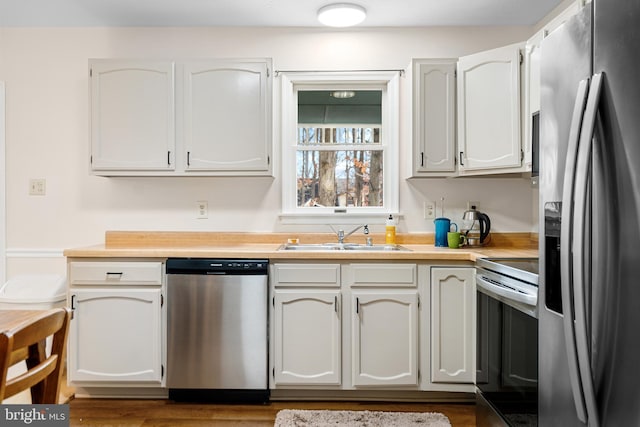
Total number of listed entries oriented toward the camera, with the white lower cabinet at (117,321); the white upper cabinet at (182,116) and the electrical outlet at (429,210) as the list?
3

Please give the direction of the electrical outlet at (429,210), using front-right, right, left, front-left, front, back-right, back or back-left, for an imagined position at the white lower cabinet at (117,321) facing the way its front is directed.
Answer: left

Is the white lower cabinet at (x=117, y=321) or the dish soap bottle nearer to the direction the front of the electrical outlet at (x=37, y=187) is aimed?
the white lower cabinet

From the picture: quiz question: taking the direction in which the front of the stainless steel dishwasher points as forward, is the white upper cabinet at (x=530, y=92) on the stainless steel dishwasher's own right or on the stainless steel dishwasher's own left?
on the stainless steel dishwasher's own left

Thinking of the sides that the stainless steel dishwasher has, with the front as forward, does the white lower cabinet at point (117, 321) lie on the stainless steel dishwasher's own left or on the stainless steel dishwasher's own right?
on the stainless steel dishwasher's own right

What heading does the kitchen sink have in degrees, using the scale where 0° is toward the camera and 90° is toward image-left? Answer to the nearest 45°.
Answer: approximately 0°

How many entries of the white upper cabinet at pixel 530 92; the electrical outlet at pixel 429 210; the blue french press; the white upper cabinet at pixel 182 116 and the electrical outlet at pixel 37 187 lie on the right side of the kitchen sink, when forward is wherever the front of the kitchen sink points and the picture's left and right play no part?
2
